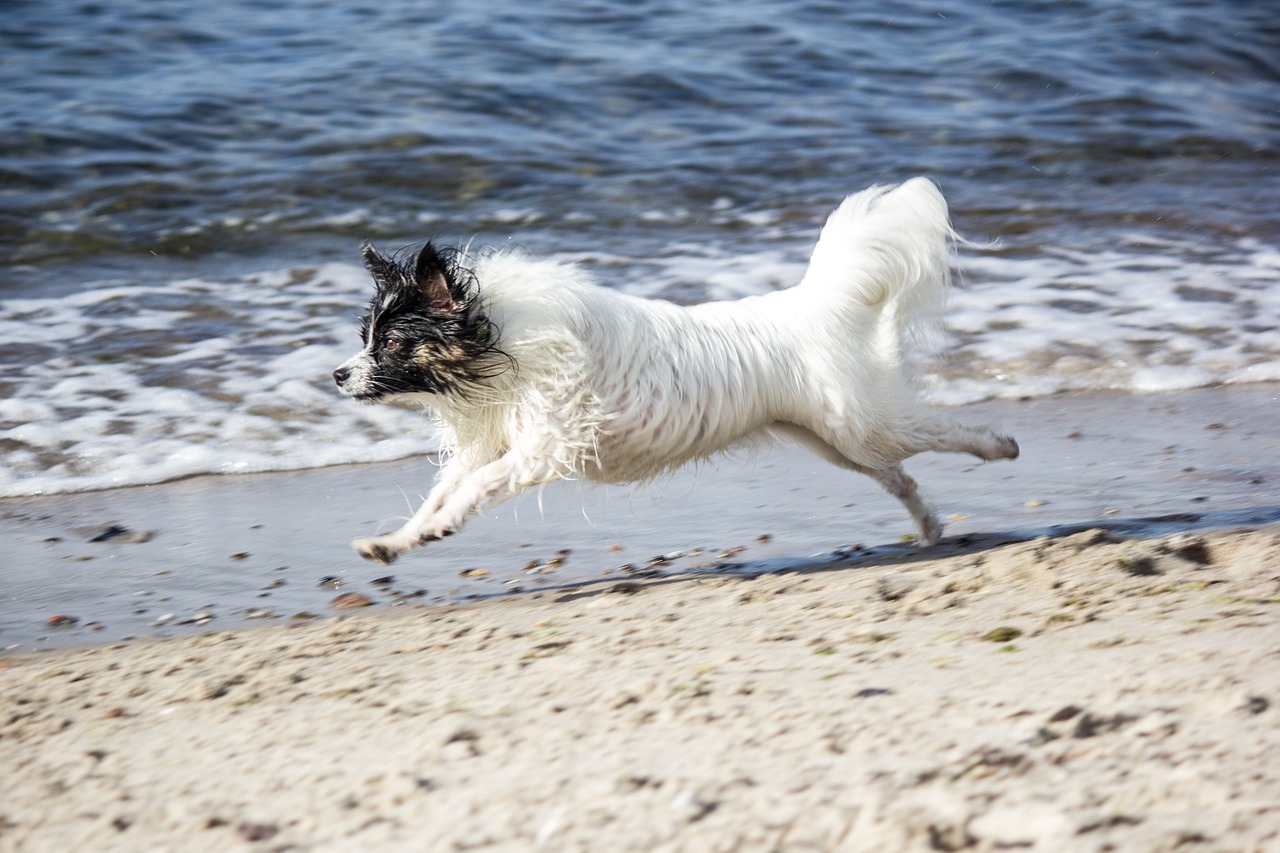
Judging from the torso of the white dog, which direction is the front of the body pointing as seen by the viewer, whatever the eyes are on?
to the viewer's left
